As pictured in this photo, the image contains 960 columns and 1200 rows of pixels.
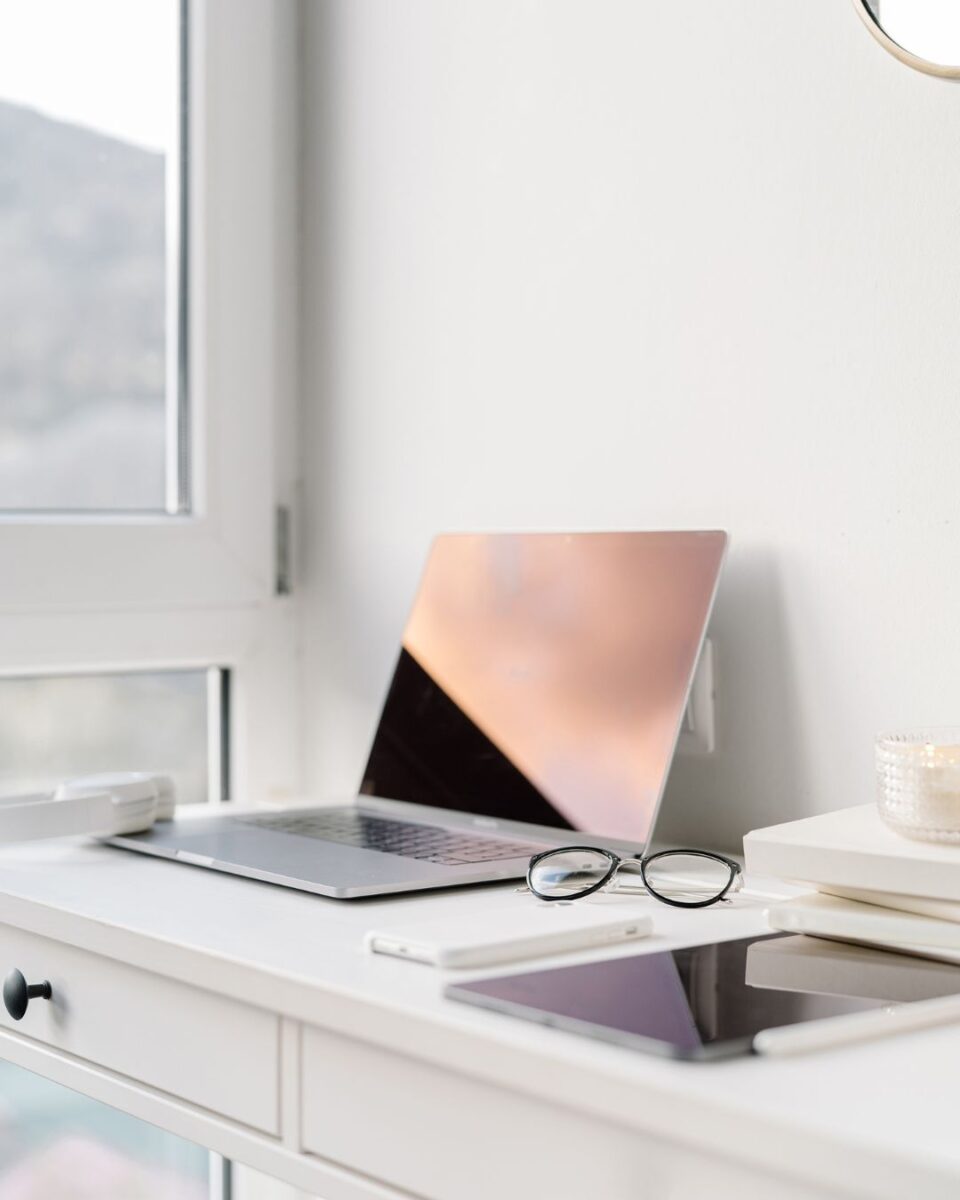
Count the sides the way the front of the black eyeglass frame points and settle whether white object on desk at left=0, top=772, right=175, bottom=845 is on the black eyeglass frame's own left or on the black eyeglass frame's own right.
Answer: on the black eyeglass frame's own right

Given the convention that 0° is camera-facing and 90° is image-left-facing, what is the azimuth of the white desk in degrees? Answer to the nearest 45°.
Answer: approximately 45°

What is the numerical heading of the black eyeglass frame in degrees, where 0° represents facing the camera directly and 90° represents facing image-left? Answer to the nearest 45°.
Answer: approximately 0°

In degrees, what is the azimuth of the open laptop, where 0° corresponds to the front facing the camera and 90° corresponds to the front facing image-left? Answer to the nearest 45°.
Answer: approximately 45°
